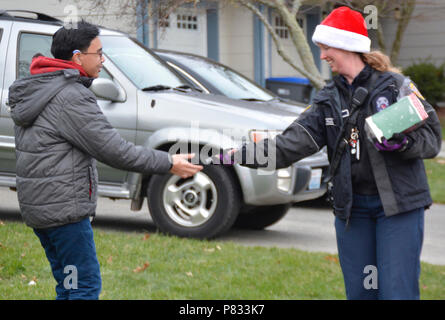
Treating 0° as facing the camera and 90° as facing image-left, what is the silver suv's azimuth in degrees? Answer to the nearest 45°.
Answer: approximately 315°

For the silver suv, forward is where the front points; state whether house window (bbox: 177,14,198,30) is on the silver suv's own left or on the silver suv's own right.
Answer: on the silver suv's own left

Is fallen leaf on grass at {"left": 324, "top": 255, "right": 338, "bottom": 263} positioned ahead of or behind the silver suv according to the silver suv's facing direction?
ahead

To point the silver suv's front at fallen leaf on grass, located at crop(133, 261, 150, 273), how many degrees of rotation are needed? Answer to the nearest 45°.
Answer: approximately 45° to its right

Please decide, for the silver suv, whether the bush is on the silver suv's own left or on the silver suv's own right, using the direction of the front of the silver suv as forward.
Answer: on the silver suv's own left
